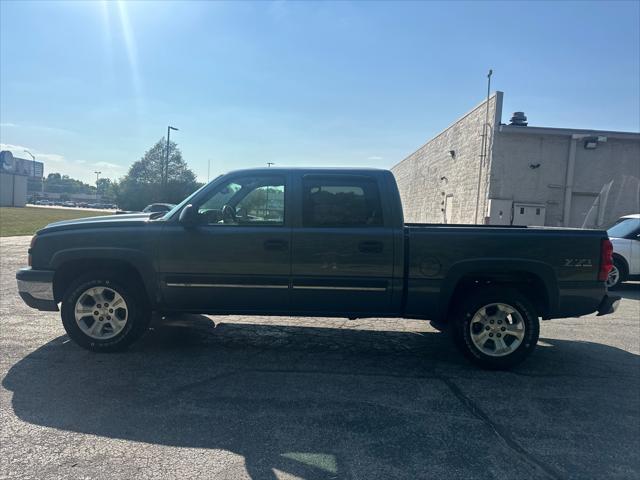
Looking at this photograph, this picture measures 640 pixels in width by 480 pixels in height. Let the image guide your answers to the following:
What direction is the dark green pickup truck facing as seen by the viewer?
to the viewer's left

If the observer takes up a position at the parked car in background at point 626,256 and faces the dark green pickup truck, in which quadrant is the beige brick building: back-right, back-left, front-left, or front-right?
back-right

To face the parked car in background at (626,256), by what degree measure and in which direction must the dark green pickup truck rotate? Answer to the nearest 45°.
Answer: approximately 135° to its right

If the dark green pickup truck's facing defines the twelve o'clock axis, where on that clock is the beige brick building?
The beige brick building is roughly at 4 o'clock from the dark green pickup truck.
